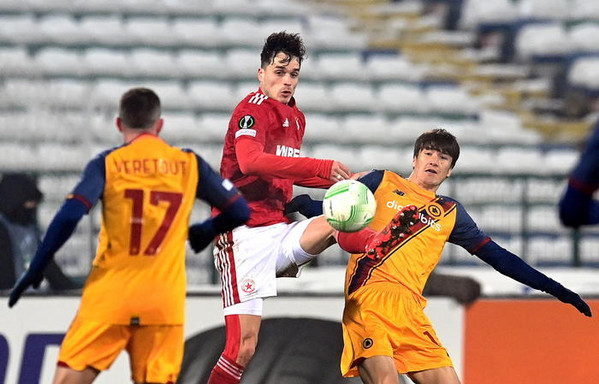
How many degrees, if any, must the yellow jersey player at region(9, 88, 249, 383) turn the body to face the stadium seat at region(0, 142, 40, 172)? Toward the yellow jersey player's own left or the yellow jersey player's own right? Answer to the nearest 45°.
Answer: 0° — they already face it

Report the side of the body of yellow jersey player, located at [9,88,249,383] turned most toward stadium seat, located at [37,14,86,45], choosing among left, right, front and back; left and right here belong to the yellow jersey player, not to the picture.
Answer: front

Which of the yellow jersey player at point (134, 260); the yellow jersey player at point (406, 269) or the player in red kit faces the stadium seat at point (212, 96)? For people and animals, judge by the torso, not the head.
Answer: the yellow jersey player at point (134, 260)

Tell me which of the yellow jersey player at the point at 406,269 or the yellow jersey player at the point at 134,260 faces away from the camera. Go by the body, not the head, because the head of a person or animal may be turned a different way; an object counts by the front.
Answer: the yellow jersey player at the point at 134,260

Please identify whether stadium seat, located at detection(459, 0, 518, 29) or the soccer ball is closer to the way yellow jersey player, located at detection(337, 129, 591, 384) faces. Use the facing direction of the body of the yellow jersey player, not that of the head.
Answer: the soccer ball

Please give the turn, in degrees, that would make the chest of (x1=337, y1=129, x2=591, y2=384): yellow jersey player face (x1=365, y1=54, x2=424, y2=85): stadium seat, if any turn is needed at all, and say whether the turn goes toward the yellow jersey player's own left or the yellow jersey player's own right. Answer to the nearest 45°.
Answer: approximately 180°

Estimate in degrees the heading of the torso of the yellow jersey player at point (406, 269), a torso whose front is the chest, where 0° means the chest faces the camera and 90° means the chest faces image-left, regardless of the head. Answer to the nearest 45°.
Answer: approximately 0°

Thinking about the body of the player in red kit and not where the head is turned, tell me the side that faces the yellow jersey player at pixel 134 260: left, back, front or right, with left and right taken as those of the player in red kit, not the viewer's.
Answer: right

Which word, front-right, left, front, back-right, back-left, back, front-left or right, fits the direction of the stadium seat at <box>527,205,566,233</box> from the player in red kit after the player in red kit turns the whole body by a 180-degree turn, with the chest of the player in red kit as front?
right

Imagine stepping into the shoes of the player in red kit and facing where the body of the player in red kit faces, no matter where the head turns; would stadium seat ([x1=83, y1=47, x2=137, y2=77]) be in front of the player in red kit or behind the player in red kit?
behind

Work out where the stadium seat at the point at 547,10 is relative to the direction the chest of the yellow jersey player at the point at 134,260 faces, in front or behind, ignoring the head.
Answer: in front

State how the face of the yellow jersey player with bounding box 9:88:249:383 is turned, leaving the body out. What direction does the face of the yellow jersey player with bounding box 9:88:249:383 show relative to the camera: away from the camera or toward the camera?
away from the camera

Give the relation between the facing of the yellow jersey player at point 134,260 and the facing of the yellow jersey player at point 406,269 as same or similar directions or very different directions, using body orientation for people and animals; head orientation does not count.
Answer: very different directions

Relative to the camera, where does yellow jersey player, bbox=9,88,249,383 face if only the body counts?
away from the camera

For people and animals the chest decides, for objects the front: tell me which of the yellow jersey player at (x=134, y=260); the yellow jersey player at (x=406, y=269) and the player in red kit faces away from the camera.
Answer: the yellow jersey player at (x=134, y=260)

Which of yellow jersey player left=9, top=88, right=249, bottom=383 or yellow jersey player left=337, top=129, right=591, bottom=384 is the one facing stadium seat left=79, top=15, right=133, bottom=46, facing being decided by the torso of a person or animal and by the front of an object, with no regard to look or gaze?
yellow jersey player left=9, top=88, right=249, bottom=383
